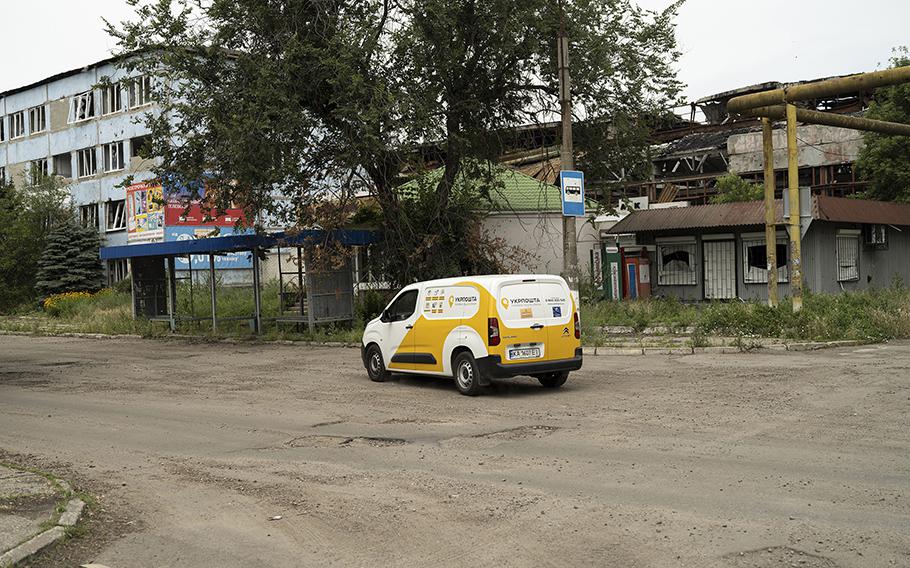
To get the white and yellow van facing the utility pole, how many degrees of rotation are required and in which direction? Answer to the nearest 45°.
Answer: approximately 45° to its right

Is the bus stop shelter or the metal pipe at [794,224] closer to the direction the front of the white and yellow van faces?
the bus stop shelter

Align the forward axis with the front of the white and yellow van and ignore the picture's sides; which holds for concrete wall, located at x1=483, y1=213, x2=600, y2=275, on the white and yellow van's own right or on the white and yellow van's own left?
on the white and yellow van's own right

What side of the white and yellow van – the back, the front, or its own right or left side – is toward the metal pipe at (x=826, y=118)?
right

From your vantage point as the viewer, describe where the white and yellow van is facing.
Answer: facing away from the viewer and to the left of the viewer

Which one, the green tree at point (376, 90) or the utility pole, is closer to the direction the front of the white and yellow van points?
the green tree

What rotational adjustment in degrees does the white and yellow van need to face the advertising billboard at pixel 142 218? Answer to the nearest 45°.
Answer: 0° — it already faces it
